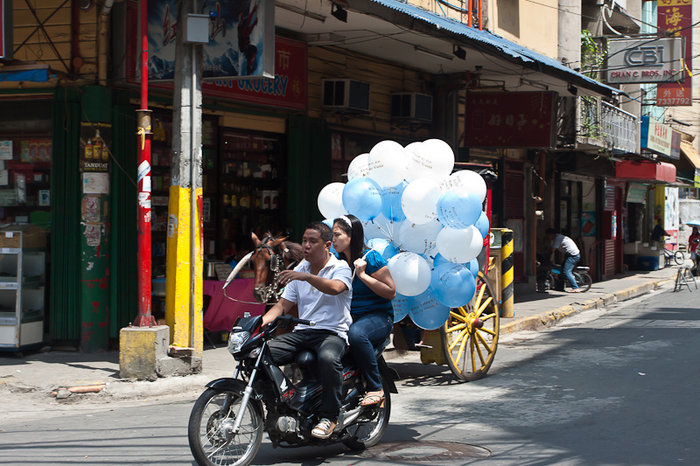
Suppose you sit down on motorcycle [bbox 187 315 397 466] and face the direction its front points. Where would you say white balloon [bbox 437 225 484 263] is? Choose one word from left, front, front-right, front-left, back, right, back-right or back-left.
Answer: back

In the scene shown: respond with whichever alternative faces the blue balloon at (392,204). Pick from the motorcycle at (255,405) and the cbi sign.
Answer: the cbi sign

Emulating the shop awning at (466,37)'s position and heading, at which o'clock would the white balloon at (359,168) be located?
The white balloon is roughly at 2 o'clock from the shop awning.

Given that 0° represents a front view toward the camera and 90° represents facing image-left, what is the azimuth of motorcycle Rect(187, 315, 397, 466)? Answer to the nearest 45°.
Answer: approximately 45°

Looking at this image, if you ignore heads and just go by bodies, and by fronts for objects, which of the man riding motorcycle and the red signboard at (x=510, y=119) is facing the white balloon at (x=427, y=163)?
the red signboard

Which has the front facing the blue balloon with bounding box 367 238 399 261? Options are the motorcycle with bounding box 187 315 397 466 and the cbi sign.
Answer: the cbi sign

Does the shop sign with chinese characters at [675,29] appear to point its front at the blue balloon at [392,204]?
yes

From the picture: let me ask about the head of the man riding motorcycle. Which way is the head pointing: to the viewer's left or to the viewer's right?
to the viewer's left

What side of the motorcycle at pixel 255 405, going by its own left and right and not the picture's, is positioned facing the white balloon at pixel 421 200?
back

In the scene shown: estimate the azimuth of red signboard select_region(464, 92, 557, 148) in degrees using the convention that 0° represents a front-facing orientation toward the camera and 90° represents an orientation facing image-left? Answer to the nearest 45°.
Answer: approximately 0°

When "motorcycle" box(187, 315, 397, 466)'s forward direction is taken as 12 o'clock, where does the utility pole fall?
The utility pole is roughly at 4 o'clock from the motorcycle.
